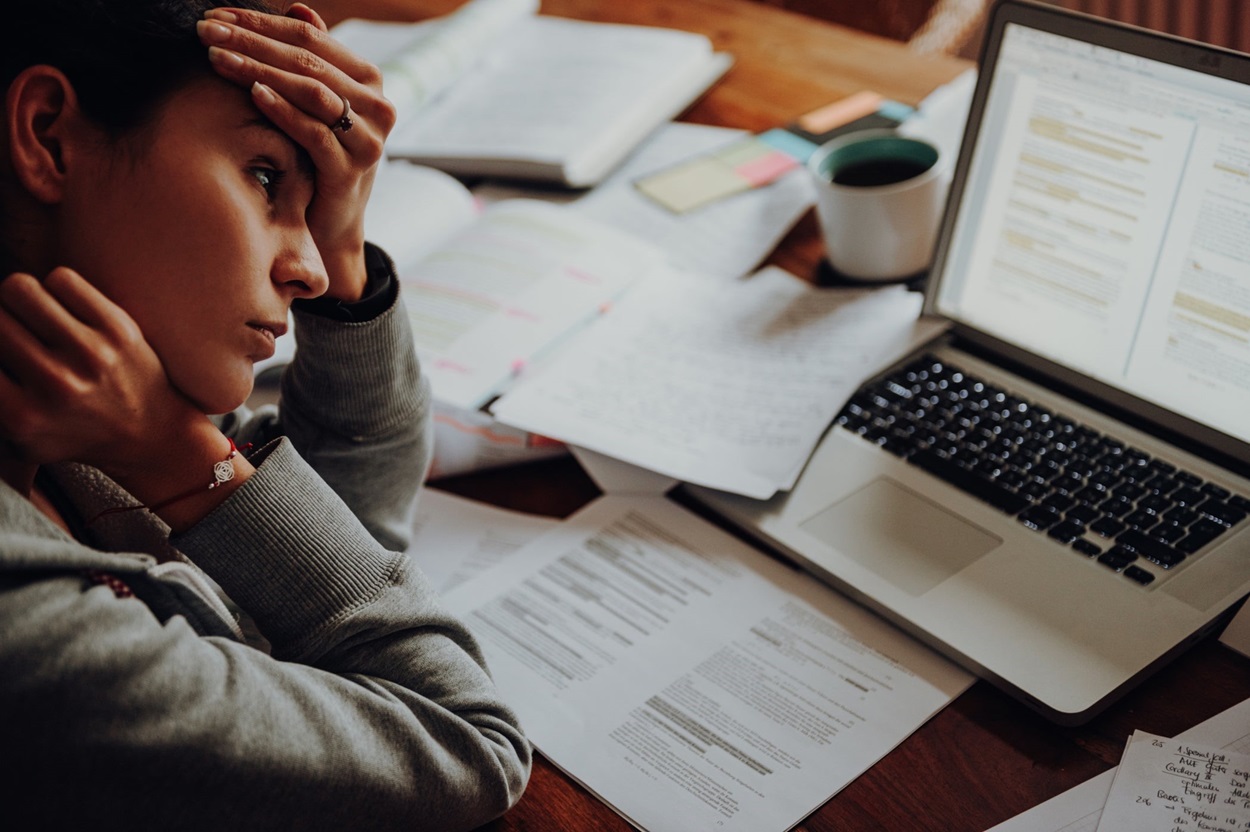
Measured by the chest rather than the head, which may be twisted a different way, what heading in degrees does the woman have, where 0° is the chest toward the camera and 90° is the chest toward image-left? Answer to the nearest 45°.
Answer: approximately 270°

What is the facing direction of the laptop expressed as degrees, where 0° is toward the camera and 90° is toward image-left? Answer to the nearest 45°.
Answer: approximately 45°

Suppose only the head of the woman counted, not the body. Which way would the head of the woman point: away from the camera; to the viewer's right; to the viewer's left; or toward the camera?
to the viewer's right

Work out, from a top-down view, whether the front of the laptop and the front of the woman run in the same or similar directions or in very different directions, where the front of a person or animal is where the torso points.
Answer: very different directions

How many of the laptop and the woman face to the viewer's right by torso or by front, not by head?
1
